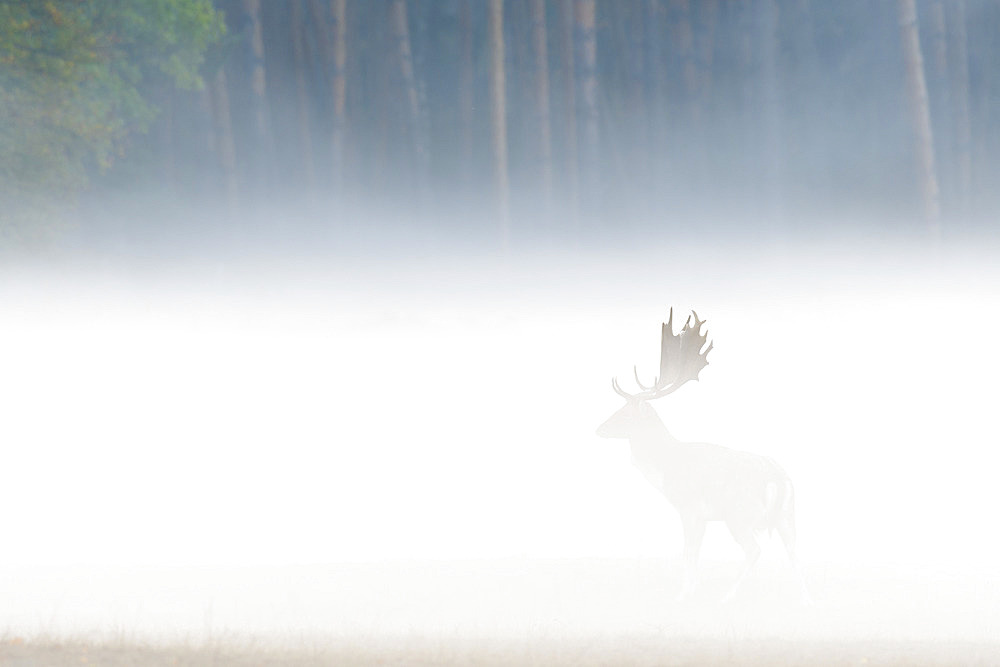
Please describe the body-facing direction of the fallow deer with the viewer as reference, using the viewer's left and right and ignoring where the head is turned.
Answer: facing to the left of the viewer
